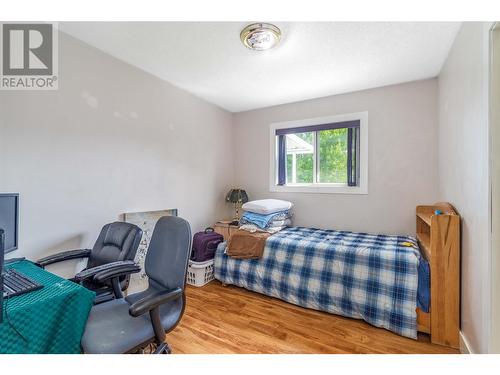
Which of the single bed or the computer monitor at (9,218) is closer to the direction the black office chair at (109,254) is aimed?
the computer monitor

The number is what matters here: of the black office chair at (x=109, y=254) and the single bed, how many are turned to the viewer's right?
0

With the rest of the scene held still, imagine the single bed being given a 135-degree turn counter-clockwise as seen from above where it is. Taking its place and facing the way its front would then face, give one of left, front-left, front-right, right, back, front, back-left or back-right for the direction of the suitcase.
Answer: back-right

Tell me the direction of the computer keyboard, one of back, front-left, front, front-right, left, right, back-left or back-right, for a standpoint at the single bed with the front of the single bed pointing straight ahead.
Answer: front-left

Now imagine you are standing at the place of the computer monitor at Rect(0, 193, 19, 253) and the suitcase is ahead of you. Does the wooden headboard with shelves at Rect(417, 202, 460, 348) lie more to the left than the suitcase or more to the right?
right

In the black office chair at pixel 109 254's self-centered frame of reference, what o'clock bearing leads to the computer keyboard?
The computer keyboard is roughly at 12 o'clock from the black office chair.

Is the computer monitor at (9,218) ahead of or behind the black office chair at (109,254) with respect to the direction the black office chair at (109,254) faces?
ahead

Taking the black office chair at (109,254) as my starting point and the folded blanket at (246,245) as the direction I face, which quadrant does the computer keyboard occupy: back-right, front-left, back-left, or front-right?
back-right

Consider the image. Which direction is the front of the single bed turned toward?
to the viewer's left

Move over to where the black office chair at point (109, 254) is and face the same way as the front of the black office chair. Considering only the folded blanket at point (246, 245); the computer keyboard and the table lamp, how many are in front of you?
1

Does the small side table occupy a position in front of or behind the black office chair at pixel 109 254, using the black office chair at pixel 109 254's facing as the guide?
behind

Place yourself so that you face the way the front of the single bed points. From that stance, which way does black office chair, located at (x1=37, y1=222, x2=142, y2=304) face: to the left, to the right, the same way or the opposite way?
to the left
